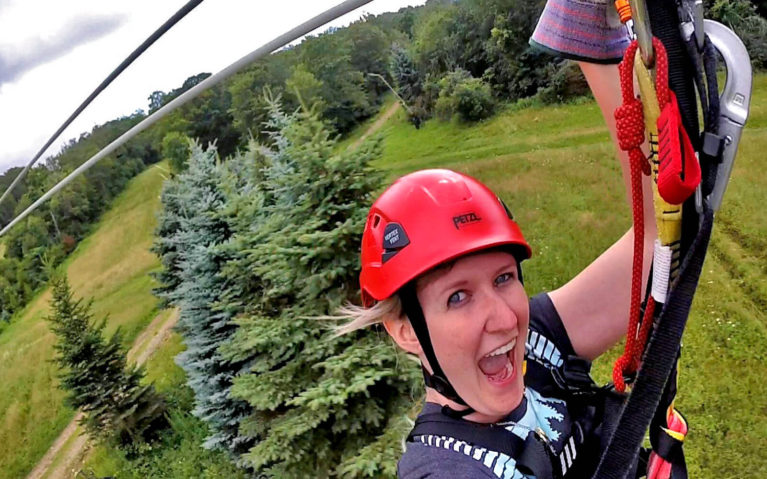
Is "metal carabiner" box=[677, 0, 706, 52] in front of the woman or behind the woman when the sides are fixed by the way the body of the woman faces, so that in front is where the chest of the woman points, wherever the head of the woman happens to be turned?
in front

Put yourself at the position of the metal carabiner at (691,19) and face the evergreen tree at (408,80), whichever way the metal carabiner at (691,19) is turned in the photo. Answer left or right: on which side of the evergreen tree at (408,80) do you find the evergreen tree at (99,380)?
left

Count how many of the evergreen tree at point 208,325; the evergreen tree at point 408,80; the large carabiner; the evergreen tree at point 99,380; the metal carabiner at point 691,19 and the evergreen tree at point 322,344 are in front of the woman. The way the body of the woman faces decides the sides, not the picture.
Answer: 2

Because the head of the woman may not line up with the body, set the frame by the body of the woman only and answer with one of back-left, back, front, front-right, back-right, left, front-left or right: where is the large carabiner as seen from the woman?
front

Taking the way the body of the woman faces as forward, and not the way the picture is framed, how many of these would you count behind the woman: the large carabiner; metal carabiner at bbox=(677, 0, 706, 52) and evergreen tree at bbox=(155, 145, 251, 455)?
1

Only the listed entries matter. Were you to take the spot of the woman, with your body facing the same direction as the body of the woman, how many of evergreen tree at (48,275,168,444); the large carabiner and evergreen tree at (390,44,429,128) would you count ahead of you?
1

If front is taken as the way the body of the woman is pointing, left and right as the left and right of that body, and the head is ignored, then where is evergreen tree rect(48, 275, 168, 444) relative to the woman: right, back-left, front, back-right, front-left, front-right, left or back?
back

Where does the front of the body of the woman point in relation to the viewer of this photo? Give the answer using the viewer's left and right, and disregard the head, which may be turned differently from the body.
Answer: facing the viewer and to the right of the viewer

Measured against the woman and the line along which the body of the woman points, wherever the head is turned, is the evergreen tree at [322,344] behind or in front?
behind

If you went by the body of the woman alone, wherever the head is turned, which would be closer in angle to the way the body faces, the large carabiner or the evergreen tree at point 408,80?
the large carabiner

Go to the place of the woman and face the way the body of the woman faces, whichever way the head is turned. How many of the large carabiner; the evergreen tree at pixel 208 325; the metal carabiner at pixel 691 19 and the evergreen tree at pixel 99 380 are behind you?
2

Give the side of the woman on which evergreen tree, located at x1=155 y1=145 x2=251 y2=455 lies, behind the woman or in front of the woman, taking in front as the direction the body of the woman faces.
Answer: behind
